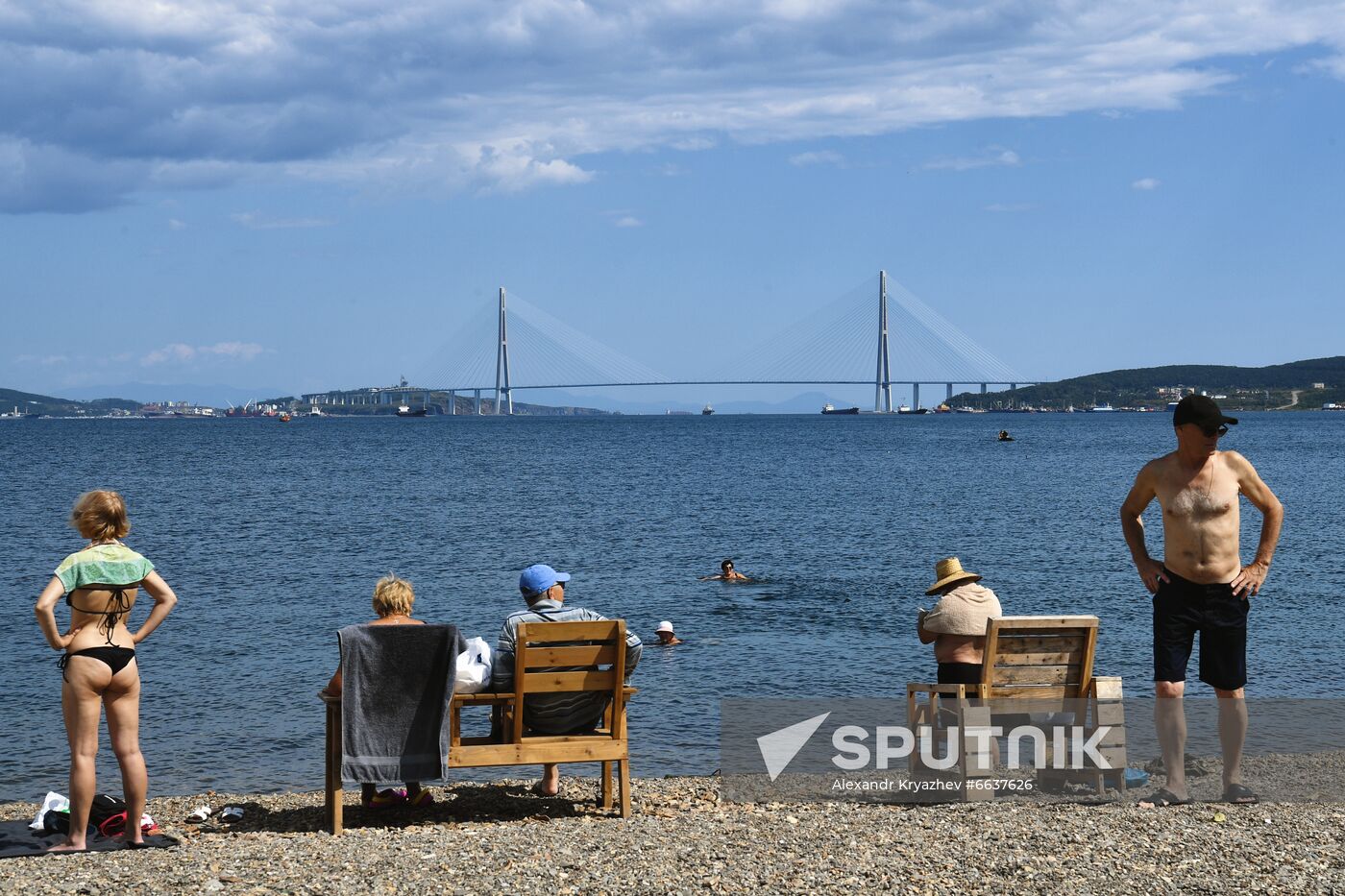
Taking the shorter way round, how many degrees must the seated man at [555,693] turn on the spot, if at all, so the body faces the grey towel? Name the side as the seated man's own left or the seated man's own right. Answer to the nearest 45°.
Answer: approximately 135° to the seated man's own left

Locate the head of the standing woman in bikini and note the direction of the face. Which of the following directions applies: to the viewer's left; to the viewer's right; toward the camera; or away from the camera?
away from the camera

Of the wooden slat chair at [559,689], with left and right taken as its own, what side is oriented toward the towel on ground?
left

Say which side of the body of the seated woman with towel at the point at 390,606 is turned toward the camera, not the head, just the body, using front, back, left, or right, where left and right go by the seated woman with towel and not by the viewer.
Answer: back

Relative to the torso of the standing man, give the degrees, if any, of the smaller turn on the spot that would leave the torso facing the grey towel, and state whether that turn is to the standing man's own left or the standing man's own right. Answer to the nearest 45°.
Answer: approximately 90° to the standing man's own right

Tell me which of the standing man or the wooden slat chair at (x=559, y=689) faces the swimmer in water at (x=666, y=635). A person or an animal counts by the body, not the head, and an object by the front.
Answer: the wooden slat chair

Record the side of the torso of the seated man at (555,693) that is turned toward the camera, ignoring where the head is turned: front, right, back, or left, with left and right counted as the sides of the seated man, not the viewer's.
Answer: back

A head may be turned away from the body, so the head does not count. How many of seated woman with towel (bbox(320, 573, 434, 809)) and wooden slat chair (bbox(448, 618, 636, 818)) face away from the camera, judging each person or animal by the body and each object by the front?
2

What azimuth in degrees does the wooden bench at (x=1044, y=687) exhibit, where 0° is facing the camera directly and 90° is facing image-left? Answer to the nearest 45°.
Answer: approximately 180°

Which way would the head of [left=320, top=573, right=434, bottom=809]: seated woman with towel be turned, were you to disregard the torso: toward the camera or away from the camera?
away from the camera

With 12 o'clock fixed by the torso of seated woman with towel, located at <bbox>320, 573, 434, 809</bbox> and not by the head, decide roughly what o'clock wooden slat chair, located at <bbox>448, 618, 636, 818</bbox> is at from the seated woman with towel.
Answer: The wooden slat chair is roughly at 3 o'clock from the seated woman with towel.

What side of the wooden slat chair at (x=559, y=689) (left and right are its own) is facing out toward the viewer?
back

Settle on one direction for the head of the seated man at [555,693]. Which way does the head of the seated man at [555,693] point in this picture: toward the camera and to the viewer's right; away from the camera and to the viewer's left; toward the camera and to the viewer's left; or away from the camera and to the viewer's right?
away from the camera and to the viewer's right

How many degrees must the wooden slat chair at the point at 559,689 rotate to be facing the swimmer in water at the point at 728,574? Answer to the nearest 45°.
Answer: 0° — it already faces them

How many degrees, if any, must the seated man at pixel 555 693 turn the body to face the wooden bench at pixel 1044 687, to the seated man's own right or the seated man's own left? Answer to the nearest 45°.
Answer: approximately 90° to the seated man's own right
